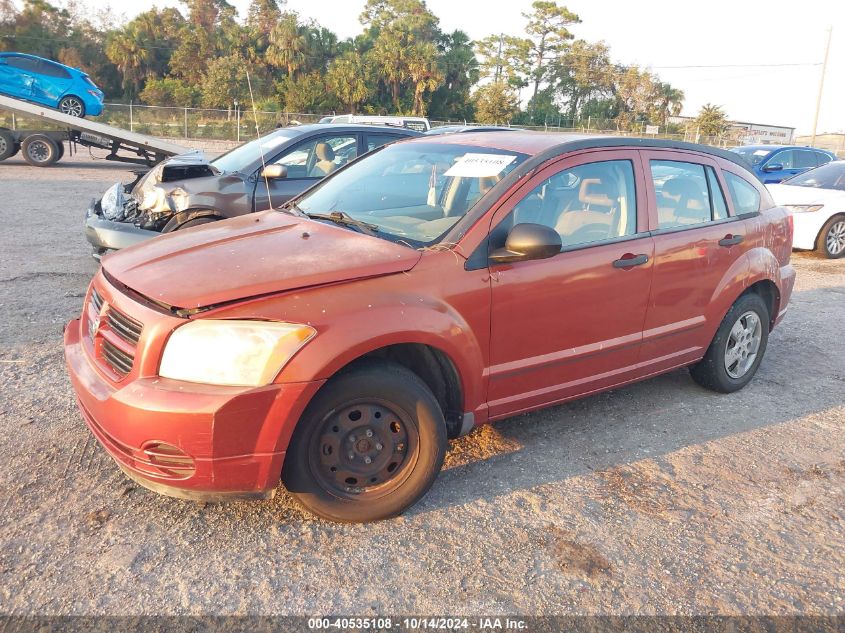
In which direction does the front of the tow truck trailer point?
to the viewer's left

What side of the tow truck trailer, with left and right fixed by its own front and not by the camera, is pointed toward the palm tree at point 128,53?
right

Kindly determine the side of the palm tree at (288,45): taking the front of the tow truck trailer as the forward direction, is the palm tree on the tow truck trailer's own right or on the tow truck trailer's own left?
on the tow truck trailer's own right

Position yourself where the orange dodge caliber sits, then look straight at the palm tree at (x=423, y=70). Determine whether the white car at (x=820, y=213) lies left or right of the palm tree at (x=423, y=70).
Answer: right

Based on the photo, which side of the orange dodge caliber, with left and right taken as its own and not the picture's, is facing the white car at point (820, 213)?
back

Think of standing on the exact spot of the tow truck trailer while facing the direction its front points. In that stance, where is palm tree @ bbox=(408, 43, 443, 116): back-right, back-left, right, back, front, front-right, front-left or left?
back-right

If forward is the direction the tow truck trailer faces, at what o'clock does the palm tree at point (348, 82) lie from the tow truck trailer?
The palm tree is roughly at 4 o'clock from the tow truck trailer.

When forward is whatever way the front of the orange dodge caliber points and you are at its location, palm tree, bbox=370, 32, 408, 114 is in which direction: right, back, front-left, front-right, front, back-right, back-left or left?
back-right

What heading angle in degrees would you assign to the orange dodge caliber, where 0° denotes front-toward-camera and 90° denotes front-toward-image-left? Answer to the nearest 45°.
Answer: approximately 45°
